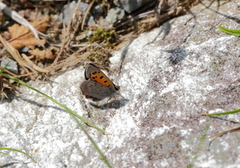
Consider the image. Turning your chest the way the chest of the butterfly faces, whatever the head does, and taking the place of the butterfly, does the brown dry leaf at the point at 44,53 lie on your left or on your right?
on your left
